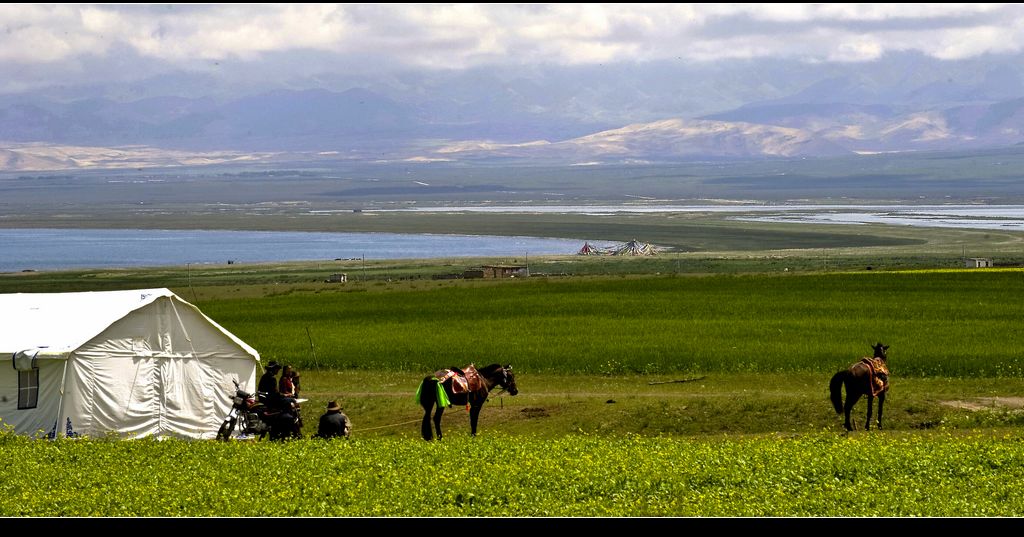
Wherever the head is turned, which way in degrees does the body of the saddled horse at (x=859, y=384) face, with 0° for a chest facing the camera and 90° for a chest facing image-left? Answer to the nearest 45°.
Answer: approximately 225°

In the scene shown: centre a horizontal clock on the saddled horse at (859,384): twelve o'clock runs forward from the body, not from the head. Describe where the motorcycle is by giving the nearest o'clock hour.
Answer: The motorcycle is roughly at 7 o'clock from the saddled horse.

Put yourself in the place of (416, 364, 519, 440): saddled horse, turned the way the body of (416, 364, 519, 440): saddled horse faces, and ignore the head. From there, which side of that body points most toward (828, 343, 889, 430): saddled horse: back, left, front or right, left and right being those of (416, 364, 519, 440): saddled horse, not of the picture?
front

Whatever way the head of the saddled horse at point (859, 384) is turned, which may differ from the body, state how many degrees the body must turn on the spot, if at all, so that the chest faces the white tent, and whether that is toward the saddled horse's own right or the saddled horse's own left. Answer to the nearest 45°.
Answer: approximately 135° to the saddled horse's own left

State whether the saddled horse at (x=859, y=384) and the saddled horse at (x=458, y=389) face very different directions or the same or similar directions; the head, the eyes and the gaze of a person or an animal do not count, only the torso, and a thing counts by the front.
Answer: same or similar directions

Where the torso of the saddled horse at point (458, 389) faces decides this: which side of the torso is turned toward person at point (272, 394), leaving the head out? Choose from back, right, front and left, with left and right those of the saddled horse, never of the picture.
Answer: back

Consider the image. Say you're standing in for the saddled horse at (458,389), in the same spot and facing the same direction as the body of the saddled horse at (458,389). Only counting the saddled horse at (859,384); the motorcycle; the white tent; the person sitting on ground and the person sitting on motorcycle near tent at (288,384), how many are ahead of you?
1

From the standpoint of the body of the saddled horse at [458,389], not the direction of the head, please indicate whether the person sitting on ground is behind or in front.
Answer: behind

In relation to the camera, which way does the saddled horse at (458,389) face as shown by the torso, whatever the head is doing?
to the viewer's right

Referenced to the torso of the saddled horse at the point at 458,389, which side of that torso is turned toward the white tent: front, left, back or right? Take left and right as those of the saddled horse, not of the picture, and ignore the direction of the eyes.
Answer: back

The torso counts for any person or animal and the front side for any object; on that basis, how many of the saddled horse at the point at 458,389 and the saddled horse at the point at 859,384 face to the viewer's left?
0
